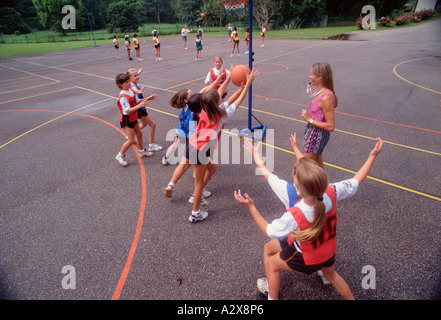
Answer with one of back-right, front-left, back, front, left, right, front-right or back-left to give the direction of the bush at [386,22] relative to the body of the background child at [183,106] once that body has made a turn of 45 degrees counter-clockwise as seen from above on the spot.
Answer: front

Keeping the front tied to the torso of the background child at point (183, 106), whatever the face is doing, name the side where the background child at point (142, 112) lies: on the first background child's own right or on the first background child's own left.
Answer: on the first background child's own left

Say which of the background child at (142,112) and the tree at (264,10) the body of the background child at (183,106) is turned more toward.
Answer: the tree

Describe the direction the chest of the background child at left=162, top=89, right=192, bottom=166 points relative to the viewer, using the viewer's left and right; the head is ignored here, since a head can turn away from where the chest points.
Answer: facing to the right of the viewer

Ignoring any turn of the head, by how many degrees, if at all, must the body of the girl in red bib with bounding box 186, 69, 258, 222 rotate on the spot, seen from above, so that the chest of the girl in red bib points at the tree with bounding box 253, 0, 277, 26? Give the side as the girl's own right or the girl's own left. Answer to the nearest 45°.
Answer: approximately 45° to the girl's own left

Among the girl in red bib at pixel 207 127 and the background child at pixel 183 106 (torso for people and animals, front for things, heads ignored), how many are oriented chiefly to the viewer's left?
0

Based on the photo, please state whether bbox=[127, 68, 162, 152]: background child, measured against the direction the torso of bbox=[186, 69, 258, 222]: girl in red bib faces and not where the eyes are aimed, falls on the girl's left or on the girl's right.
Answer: on the girl's left

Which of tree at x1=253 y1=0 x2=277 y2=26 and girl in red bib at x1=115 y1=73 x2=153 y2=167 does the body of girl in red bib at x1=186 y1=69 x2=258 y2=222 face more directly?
the tree

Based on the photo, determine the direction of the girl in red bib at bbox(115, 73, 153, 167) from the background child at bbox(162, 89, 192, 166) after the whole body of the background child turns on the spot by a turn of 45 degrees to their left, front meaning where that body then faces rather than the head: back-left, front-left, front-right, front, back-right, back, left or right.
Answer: left

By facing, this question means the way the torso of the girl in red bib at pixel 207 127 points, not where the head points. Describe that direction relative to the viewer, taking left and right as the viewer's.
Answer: facing away from the viewer and to the right of the viewer

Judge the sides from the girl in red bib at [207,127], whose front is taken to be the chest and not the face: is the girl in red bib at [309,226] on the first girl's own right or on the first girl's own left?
on the first girl's own right

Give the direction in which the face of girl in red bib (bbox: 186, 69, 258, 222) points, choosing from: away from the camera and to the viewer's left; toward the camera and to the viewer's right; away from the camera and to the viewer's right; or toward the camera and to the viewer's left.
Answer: away from the camera and to the viewer's right
